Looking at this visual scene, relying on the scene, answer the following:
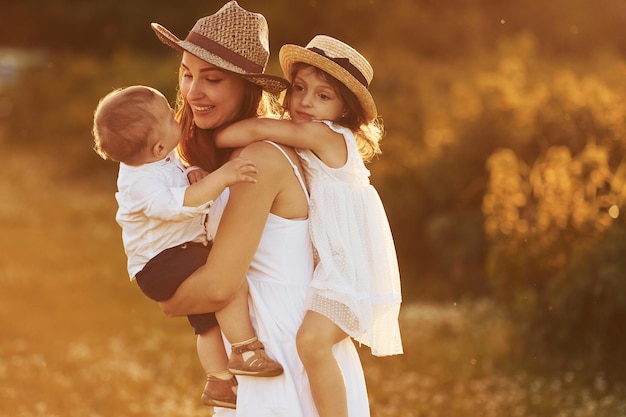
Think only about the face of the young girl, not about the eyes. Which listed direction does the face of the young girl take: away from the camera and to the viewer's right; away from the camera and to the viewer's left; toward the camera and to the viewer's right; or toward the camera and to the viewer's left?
toward the camera and to the viewer's left

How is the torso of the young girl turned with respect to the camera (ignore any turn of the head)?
to the viewer's left

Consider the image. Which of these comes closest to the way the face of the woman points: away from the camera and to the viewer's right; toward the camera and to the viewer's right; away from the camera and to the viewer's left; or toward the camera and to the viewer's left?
toward the camera and to the viewer's left
